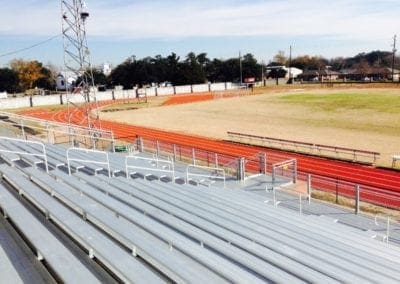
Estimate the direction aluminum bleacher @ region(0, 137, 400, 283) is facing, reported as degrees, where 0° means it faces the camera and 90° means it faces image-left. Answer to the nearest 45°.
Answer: approximately 225°

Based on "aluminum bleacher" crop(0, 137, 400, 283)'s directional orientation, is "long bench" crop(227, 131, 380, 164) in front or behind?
in front

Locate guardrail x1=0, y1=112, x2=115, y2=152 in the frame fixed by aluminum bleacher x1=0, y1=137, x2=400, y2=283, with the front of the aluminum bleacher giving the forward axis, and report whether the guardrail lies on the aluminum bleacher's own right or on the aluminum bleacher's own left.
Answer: on the aluminum bleacher's own left
